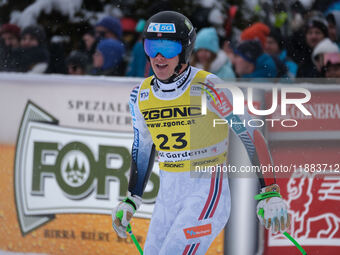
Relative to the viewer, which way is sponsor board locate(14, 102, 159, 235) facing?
toward the camera

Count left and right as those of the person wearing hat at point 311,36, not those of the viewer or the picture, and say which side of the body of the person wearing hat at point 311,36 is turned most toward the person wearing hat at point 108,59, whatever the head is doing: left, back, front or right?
right

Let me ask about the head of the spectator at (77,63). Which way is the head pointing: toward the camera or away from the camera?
toward the camera

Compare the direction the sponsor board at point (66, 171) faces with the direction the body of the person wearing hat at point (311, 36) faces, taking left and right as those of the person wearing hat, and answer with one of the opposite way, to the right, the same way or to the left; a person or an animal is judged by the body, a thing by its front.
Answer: the same way

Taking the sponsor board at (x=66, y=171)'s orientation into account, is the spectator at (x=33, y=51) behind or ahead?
behind

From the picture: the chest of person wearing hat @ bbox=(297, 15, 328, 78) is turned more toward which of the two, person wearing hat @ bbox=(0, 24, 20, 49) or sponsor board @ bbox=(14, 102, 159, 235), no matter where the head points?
the sponsor board

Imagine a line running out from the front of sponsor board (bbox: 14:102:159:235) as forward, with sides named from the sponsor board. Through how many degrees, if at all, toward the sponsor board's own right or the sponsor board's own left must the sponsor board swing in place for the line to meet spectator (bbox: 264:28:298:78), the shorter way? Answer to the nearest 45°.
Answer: approximately 90° to the sponsor board's own left

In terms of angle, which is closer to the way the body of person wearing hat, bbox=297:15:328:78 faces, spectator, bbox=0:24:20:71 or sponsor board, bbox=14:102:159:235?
the sponsor board

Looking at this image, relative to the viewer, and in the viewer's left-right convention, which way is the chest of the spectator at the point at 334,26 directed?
facing the viewer and to the left of the viewer

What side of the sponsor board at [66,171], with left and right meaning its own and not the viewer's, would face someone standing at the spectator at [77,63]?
back

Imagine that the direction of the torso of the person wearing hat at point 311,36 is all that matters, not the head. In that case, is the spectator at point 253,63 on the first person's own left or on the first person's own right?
on the first person's own right
